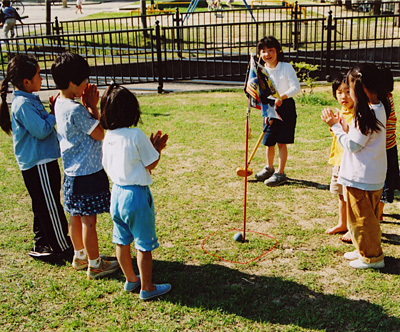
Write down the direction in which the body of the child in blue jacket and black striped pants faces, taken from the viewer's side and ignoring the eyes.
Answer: to the viewer's right

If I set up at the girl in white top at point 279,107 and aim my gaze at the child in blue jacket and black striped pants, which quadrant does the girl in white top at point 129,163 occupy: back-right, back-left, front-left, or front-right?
front-left

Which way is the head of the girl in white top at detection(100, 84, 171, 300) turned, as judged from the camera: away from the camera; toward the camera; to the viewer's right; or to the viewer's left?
away from the camera

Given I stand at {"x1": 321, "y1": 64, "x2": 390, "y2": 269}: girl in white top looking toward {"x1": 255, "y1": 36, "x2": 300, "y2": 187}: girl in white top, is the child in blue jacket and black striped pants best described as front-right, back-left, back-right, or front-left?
front-left

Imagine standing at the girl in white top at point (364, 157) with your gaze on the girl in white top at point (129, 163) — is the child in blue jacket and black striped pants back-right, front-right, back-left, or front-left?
front-right

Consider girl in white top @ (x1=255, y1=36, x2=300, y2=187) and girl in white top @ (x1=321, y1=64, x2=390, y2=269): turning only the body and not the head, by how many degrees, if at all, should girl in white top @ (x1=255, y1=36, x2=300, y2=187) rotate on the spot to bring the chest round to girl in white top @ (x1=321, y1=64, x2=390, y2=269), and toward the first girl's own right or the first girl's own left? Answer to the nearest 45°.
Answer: approximately 45° to the first girl's own left

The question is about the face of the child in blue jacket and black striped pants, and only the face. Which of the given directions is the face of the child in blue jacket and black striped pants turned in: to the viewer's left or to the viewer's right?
to the viewer's right

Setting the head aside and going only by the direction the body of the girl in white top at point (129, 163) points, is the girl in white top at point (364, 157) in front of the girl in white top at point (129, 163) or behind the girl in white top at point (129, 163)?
in front

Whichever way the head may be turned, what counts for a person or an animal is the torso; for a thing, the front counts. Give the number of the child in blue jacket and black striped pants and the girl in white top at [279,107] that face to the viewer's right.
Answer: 1

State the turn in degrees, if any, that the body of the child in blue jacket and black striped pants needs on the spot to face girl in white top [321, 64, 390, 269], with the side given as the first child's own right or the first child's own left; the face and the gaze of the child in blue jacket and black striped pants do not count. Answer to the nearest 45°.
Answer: approximately 45° to the first child's own right

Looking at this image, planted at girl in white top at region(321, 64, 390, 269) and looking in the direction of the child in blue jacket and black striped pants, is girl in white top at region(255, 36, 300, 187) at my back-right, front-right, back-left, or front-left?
front-right

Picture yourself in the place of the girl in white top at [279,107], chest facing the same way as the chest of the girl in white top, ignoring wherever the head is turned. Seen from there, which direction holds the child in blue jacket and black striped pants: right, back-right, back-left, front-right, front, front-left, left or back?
front

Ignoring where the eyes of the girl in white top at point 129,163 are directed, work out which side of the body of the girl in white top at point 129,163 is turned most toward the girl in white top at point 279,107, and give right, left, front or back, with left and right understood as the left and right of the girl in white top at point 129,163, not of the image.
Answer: front

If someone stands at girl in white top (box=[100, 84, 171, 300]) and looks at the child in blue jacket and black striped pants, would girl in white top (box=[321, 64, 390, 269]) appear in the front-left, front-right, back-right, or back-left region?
back-right

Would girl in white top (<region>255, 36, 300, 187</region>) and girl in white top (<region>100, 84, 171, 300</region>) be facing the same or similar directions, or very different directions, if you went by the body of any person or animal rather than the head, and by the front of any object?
very different directions

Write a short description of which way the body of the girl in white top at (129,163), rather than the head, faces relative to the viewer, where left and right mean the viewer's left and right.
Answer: facing away from the viewer and to the right of the viewer
